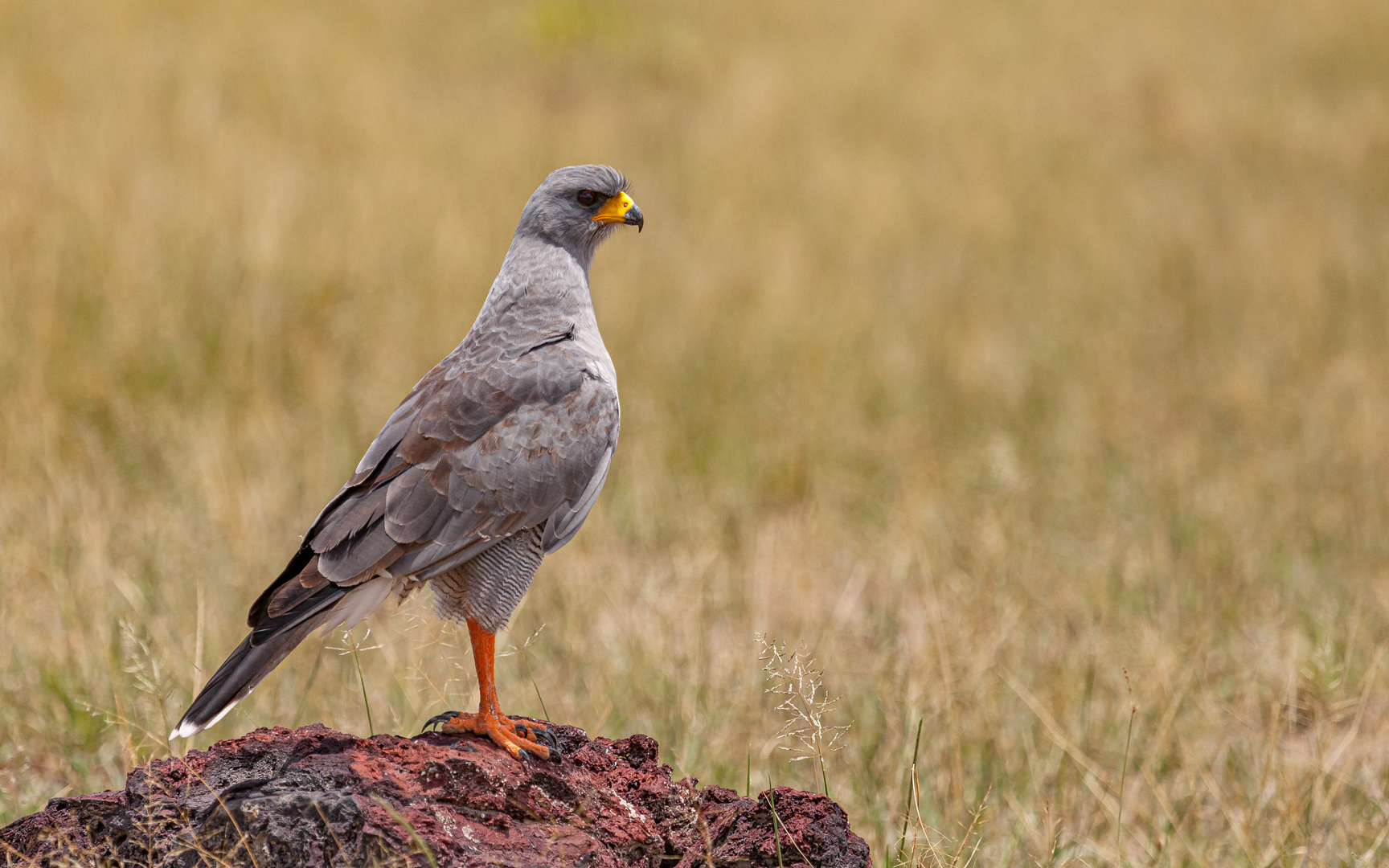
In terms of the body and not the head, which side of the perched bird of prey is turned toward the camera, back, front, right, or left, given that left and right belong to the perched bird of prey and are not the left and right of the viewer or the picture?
right
